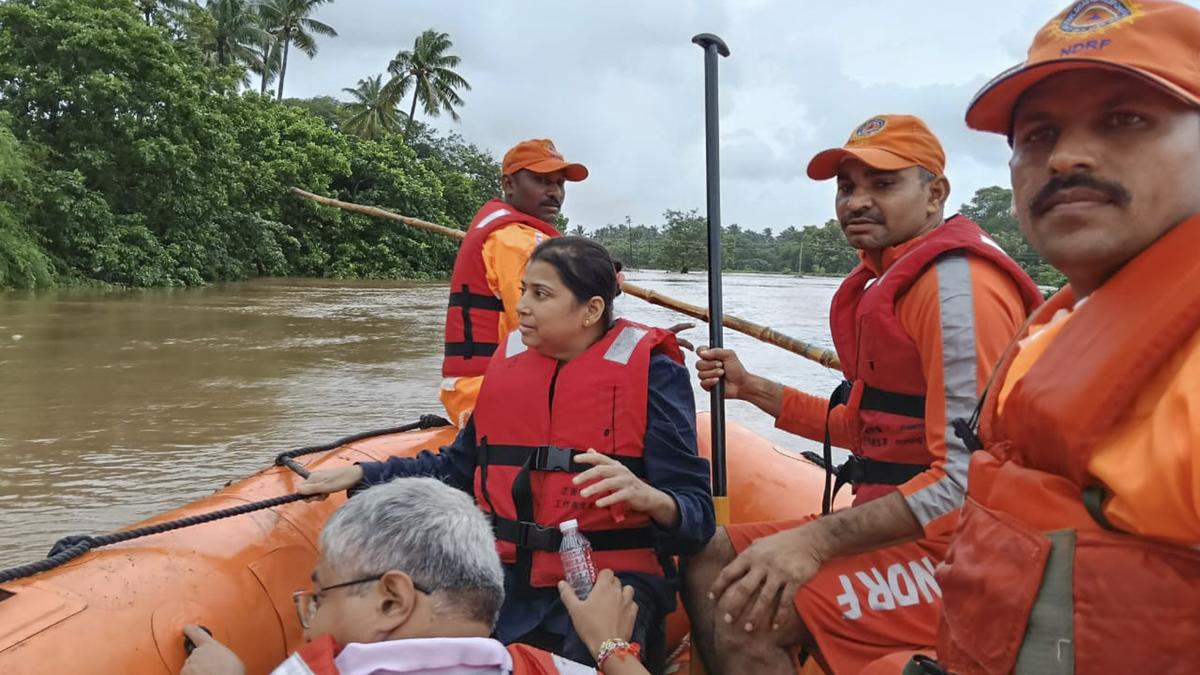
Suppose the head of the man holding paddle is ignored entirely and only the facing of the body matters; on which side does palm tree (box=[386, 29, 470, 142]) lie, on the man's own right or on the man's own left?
on the man's own right

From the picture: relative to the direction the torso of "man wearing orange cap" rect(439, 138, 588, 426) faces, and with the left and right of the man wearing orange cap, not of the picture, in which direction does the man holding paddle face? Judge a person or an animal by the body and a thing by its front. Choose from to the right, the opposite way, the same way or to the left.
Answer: the opposite way

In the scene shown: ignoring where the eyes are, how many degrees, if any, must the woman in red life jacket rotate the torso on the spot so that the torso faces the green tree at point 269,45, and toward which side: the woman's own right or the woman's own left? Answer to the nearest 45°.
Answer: approximately 135° to the woman's own right

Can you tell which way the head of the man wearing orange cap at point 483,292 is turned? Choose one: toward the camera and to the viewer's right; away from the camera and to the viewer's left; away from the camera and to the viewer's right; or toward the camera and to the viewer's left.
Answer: toward the camera and to the viewer's right

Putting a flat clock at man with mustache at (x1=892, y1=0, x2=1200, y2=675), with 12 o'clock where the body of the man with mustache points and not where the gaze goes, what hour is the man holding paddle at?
The man holding paddle is roughly at 4 o'clock from the man with mustache.

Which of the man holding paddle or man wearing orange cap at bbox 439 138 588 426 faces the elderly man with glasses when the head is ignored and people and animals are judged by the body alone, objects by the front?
the man holding paddle

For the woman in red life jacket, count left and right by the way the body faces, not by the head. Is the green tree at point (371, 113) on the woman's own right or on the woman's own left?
on the woman's own right

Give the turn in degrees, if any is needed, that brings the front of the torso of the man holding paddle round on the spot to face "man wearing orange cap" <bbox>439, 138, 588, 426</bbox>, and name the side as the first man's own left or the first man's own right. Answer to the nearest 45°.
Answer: approximately 90° to the first man's own right

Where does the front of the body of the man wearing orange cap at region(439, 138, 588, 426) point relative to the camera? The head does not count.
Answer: to the viewer's right

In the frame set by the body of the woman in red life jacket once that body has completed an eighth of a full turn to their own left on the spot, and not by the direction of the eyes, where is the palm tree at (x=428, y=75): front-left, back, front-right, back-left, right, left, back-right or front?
back
